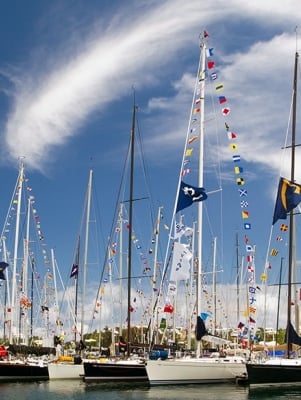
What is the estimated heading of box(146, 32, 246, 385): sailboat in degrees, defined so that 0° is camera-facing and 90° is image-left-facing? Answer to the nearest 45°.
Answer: approximately 45°
